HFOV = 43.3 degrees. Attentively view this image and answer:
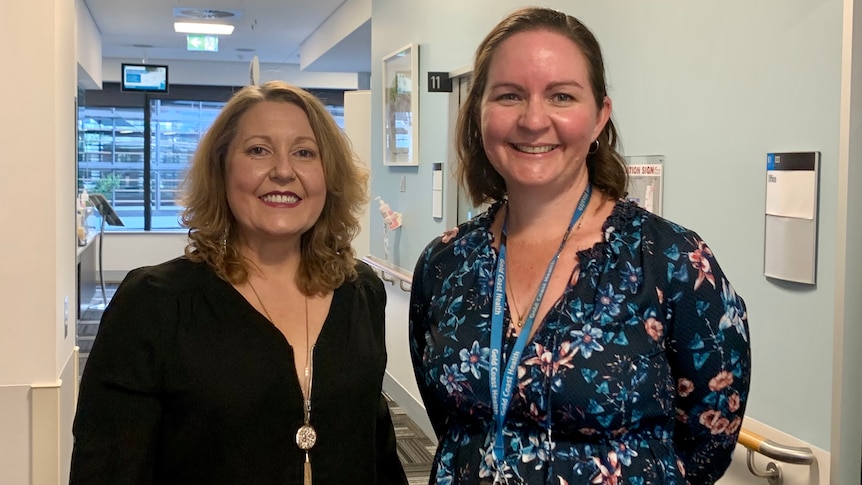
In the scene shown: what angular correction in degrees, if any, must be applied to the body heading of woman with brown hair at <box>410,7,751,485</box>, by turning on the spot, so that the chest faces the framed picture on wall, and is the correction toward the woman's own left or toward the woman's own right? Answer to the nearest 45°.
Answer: approximately 135° to the woman's own right

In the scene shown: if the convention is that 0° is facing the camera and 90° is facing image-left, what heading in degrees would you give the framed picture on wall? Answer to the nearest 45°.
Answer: approximately 45°

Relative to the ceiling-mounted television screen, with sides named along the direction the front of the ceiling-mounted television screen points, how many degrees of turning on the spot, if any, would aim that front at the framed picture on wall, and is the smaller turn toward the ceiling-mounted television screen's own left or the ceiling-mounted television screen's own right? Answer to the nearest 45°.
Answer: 0° — it already faces it

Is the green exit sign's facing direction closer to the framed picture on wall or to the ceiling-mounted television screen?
the framed picture on wall

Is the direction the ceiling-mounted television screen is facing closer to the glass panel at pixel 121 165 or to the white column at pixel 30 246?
the white column

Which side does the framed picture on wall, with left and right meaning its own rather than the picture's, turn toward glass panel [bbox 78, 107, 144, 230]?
right

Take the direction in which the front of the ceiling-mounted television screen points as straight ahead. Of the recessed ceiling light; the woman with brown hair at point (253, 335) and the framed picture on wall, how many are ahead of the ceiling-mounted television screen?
3

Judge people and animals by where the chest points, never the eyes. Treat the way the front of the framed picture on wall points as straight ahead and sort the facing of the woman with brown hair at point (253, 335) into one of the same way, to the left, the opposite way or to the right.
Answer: to the left

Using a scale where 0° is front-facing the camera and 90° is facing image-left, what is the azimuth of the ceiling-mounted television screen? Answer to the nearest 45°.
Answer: approximately 0°

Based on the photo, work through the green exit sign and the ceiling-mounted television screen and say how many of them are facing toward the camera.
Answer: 2
